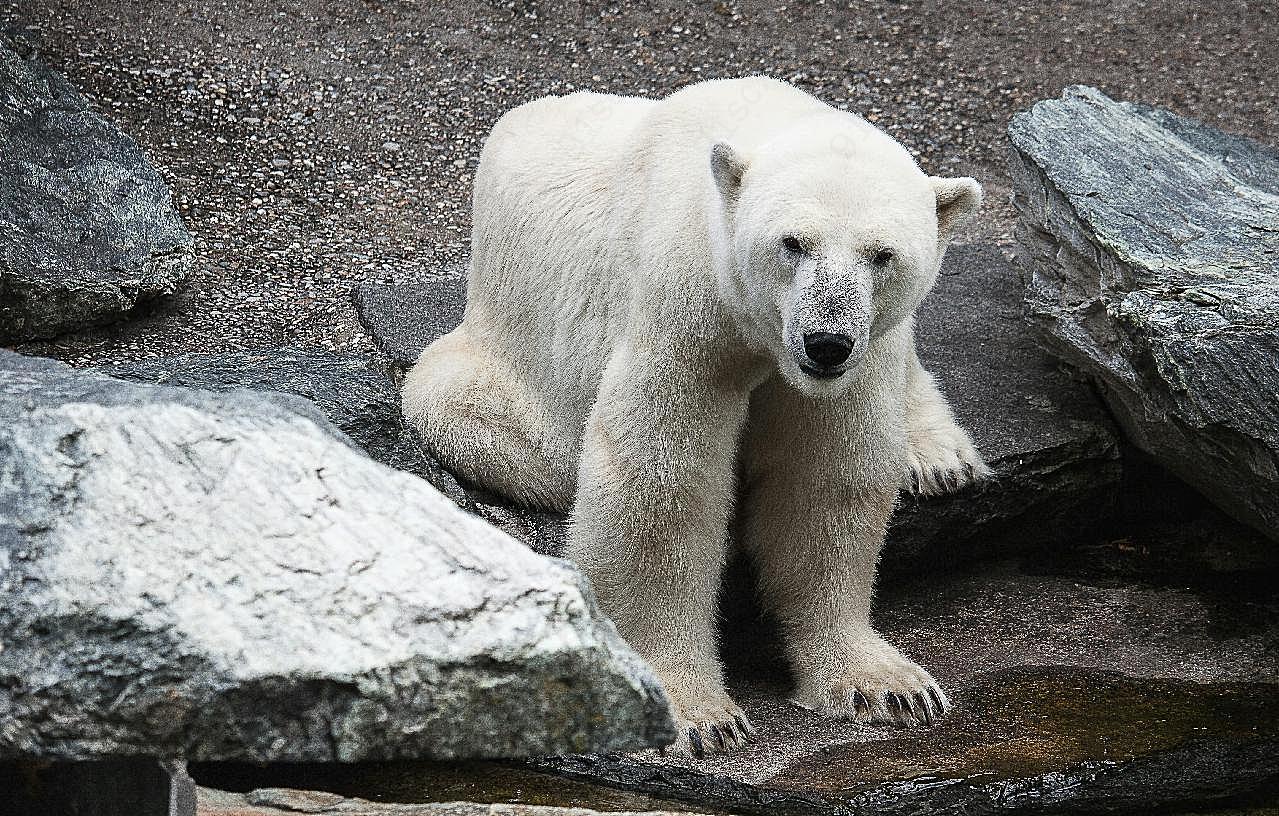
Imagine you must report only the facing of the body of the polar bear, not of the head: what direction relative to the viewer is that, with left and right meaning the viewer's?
facing the viewer and to the right of the viewer

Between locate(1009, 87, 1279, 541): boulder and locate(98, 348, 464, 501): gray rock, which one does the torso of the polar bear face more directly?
the boulder

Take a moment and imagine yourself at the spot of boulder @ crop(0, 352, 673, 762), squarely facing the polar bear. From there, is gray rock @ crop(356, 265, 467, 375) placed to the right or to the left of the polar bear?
left

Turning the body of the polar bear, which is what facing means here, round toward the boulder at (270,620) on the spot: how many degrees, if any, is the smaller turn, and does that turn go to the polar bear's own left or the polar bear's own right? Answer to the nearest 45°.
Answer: approximately 90° to the polar bear's own right

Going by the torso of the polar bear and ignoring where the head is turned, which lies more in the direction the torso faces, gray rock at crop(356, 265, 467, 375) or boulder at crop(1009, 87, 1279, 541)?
the boulder

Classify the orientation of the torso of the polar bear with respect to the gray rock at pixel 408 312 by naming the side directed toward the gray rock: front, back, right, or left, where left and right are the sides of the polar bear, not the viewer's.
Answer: back

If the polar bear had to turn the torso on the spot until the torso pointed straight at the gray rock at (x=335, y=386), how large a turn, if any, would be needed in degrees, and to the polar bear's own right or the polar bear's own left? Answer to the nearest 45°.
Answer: approximately 180°

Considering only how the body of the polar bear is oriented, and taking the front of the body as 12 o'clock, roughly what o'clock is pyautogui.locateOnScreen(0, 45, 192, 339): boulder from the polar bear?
The boulder is roughly at 6 o'clock from the polar bear.

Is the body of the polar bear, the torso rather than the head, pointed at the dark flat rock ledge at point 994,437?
no

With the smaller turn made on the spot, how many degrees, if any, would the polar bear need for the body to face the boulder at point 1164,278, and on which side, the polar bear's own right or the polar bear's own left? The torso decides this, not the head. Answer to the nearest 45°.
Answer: approximately 90° to the polar bear's own left

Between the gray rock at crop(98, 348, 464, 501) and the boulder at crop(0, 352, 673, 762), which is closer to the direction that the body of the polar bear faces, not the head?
the boulder
